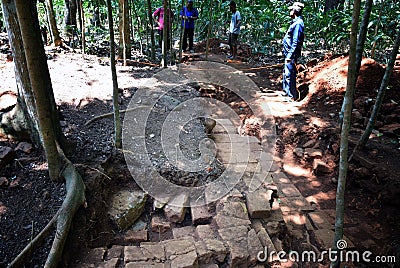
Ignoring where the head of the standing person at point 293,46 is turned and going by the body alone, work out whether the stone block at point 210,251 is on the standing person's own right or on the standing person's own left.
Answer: on the standing person's own left

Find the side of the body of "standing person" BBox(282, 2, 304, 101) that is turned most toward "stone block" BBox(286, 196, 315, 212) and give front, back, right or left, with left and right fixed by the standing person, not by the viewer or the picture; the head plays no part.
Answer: left

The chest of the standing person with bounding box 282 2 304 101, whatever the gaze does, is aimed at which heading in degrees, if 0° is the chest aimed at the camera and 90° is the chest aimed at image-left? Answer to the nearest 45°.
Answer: approximately 90°

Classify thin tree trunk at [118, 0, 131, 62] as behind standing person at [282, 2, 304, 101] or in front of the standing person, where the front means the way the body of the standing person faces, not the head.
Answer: in front

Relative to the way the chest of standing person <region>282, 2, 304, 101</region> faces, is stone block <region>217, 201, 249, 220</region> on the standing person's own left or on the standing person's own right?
on the standing person's own left

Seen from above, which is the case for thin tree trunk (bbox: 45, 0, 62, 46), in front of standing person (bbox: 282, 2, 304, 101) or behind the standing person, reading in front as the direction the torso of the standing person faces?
in front

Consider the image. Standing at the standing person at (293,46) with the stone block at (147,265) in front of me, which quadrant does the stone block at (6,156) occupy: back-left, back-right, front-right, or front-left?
front-right

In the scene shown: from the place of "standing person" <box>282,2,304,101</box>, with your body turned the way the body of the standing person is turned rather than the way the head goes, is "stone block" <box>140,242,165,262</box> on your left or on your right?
on your left

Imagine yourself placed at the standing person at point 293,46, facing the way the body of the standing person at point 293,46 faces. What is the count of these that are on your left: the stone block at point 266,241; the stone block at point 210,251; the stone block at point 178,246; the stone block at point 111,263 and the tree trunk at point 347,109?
5

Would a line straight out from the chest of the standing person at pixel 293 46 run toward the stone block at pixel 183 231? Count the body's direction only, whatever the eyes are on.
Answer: no

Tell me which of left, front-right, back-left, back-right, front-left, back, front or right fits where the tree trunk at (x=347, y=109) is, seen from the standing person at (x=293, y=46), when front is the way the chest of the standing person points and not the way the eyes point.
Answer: left

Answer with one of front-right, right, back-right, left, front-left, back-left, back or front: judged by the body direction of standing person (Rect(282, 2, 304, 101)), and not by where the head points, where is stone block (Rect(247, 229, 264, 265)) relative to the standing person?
left

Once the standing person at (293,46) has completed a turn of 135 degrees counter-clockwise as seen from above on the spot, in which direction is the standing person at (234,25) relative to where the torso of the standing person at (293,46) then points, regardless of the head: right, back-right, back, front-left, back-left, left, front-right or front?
back

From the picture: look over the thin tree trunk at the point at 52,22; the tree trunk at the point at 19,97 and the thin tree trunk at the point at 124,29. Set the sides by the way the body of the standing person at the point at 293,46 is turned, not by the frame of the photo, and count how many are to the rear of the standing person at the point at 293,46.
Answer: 0

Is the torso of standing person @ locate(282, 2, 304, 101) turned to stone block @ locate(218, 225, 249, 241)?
no

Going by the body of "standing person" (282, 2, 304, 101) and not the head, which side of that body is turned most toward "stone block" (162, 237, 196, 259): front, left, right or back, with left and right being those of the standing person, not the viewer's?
left

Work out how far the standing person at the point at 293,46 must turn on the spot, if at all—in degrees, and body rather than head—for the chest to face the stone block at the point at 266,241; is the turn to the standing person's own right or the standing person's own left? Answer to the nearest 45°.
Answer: approximately 90° to the standing person's own left

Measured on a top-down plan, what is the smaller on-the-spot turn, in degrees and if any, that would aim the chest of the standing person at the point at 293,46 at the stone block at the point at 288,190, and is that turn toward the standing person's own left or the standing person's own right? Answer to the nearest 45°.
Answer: approximately 90° to the standing person's own left
